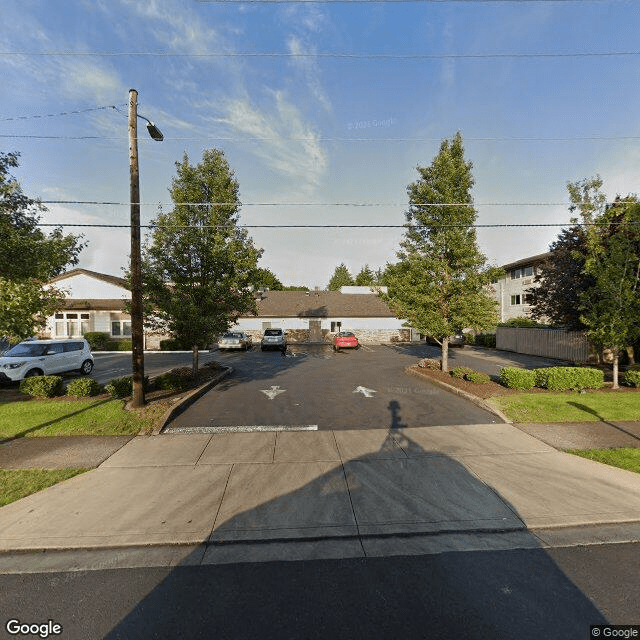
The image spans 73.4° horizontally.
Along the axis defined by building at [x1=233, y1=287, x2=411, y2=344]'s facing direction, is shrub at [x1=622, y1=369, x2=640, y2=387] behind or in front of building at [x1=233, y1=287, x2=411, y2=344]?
in front

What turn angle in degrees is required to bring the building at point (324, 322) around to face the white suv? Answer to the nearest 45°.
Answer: approximately 45° to its right

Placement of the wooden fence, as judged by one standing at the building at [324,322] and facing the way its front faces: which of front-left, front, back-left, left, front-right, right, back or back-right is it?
front-left

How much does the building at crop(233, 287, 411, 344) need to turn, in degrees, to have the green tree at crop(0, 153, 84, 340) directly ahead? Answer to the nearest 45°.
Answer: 0° — it already faces it

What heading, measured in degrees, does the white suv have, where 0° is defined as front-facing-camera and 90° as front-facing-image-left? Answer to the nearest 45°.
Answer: approximately 45°

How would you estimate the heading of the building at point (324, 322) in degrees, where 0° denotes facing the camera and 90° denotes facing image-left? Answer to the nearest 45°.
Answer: approximately 0°

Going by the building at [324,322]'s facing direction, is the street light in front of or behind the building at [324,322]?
in front
